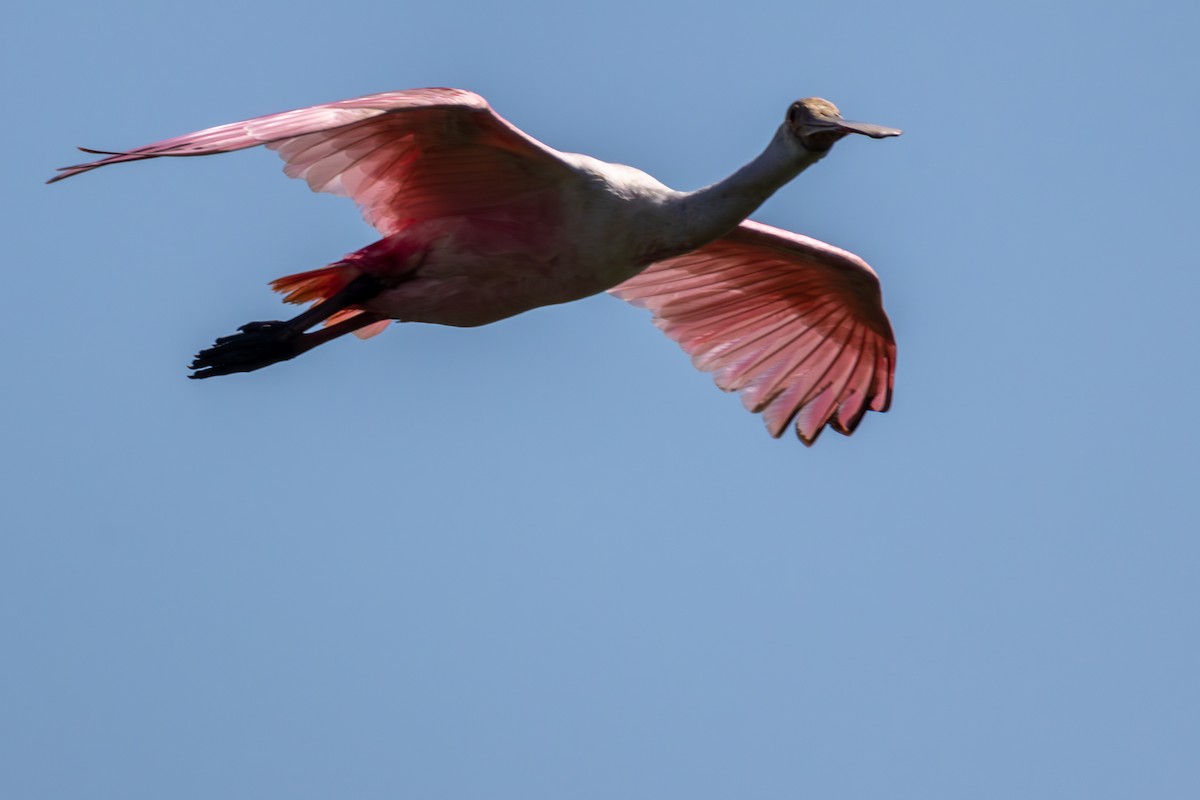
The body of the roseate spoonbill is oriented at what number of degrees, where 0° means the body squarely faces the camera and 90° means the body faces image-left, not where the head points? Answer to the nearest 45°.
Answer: approximately 315°
